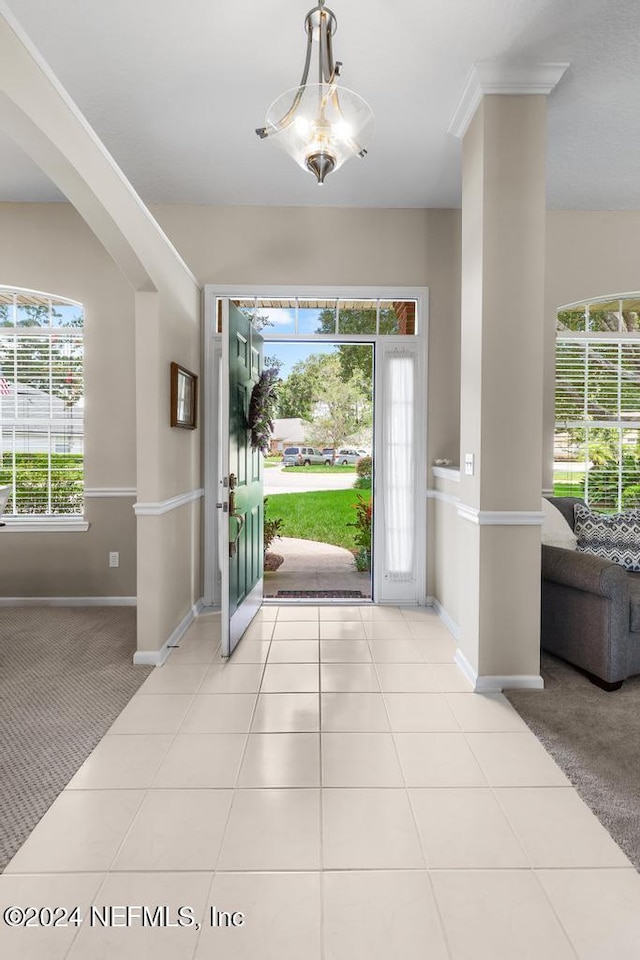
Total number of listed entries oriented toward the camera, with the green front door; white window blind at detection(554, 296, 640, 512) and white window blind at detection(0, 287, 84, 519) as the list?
2

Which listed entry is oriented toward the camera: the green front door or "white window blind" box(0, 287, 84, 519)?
the white window blind

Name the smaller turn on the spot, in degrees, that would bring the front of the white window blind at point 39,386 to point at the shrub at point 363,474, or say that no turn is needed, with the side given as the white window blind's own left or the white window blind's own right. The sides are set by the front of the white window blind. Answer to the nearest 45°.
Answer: approximately 135° to the white window blind's own left

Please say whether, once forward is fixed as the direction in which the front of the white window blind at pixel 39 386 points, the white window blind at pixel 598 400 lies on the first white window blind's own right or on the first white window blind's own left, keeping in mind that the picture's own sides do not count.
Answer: on the first white window blind's own left

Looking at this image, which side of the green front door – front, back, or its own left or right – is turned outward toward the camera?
right

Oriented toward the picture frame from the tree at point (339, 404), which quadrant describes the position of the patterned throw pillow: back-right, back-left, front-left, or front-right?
front-left

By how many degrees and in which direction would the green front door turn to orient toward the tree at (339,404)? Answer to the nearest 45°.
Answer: approximately 90° to its left

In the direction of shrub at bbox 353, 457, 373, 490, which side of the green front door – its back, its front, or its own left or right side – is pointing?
left

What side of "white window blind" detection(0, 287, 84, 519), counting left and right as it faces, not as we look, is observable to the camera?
front

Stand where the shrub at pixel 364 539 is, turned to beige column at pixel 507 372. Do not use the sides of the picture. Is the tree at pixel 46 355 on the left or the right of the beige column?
right

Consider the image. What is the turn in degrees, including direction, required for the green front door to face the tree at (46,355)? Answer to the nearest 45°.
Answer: approximately 135° to its left
